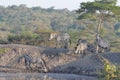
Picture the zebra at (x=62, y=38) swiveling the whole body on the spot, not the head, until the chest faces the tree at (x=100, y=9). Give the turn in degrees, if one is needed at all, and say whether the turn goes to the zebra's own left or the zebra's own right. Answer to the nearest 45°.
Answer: approximately 180°

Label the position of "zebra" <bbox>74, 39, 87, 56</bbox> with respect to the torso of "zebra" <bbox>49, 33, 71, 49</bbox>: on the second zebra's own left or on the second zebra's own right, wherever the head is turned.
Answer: on the second zebra's own left

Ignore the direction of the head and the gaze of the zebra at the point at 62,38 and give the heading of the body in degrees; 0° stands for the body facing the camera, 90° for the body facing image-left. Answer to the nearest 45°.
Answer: approximately 90°
